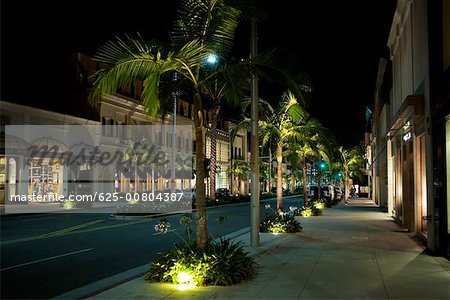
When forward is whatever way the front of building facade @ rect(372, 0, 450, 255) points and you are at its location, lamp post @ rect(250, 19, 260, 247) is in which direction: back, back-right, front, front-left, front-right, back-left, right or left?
front

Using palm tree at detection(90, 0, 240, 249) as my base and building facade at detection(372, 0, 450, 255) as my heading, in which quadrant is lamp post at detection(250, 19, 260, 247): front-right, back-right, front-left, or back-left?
front-left

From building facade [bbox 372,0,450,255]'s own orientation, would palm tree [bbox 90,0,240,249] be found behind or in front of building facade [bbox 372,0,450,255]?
in front

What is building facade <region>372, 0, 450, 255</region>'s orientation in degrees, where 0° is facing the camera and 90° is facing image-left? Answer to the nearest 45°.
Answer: approximately 90°

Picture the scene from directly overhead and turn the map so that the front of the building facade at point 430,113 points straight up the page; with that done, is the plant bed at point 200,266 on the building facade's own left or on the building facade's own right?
on the building facade's own left

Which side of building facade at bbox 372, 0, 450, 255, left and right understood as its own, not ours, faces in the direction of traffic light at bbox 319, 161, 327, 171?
right

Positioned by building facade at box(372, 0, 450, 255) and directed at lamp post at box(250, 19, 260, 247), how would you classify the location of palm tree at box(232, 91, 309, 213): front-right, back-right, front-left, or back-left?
front-right
